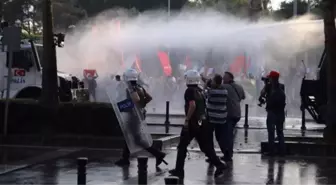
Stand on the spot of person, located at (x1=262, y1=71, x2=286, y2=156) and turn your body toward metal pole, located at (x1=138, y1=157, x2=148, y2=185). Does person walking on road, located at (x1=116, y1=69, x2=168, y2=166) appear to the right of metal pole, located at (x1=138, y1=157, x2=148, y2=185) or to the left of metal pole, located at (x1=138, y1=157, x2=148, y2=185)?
right

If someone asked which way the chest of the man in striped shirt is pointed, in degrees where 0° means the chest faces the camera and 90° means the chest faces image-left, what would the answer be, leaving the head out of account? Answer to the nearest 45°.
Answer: approximately 180°

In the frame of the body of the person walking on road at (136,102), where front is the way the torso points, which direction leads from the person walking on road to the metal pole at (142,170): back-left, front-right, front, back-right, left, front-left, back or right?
left

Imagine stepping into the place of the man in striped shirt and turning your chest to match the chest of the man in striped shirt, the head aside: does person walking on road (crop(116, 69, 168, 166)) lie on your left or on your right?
on your left

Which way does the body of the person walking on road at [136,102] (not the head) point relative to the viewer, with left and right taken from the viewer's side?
facing to the left of the viewer
